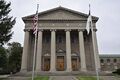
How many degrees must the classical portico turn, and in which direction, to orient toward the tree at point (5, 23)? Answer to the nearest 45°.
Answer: approximately 45° to its right

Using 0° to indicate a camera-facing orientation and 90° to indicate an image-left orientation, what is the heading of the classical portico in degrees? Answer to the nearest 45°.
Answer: approximately 0°
